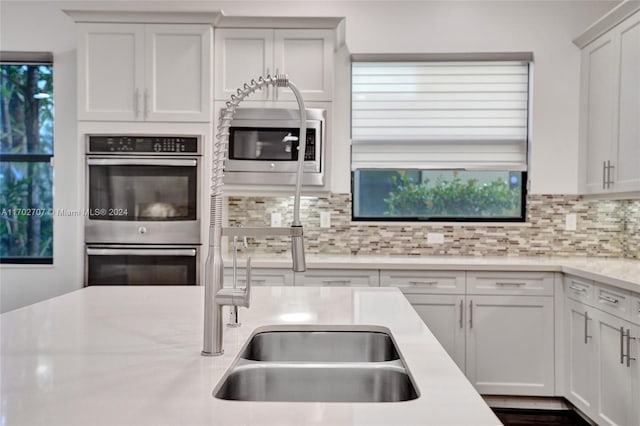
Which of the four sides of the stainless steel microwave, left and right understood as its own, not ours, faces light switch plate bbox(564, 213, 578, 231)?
left

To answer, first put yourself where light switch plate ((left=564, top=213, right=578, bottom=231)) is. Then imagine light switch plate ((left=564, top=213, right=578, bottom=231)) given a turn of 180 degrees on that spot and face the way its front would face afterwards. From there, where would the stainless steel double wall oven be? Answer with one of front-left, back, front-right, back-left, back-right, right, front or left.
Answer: back-left

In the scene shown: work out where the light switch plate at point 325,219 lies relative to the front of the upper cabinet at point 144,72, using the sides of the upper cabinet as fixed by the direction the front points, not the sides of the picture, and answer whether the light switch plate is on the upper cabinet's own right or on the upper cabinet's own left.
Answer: on the upper cabinet's own left

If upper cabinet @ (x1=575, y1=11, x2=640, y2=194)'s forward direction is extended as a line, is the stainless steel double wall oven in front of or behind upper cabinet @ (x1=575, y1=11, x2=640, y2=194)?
in front

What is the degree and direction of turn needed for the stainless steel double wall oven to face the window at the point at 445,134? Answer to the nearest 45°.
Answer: approximately 90° to its left

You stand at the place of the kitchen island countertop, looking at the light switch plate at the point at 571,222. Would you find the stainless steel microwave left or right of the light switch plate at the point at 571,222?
left

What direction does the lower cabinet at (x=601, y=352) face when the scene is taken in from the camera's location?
facing the viewer and to the left of the viewer

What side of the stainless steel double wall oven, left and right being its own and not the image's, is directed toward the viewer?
front

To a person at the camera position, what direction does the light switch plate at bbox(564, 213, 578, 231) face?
facing the viewer

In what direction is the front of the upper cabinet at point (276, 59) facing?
toward the camera

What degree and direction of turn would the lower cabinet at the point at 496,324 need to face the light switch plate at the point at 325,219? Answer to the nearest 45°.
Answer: approximately 90° to its right

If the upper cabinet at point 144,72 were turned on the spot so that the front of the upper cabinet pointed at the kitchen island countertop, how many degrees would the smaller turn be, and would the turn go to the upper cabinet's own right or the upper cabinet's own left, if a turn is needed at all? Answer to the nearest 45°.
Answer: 0° — it already faces it
